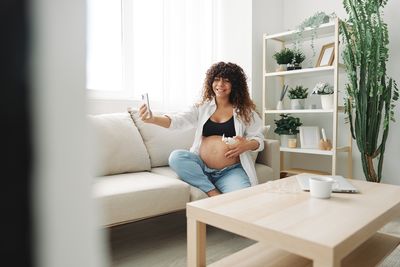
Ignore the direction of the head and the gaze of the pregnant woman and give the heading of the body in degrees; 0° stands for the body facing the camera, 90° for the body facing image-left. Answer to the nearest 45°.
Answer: approximately 0°

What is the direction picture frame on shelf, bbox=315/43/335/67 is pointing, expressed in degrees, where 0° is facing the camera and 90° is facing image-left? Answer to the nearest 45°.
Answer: approximately 45°

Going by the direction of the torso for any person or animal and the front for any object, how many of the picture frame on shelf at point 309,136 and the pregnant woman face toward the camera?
2

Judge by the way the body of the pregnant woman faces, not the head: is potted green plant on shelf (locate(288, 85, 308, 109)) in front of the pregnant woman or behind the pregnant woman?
behind

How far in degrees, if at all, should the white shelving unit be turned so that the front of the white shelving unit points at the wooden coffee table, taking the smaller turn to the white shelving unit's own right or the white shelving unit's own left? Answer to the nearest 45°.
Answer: approximately 45° to the white shelving unit's own left

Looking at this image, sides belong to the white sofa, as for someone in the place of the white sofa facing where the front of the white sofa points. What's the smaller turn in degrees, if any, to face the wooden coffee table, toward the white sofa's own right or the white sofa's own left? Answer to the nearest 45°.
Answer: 0° — it already faces it

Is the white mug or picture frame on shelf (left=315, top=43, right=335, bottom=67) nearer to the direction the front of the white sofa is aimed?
the white mug
